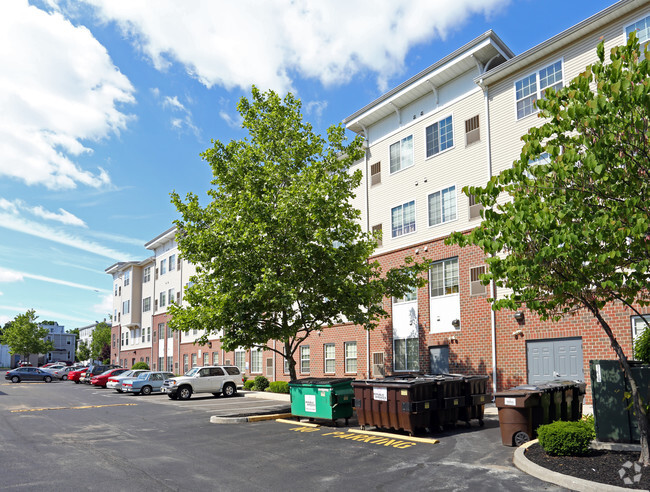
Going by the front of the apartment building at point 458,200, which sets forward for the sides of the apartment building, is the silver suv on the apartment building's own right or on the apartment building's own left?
on the apartment building's own right

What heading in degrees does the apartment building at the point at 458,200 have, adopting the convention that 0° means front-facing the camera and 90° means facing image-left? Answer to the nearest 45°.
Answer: approximately 45°

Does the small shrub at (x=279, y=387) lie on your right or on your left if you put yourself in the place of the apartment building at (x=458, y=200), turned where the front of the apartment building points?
on your right

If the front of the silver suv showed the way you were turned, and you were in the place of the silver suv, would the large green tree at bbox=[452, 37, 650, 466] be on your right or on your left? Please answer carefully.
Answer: on your left

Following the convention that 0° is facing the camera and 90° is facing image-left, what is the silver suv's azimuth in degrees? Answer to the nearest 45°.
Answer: approximately 45°

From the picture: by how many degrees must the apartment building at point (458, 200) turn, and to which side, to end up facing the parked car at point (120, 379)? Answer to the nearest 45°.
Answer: approximately 90° to its right
